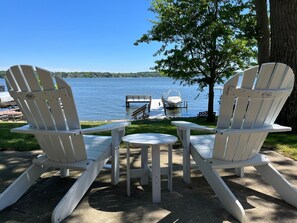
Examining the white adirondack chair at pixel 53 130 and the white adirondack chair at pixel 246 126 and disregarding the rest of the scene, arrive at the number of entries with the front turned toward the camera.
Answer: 0

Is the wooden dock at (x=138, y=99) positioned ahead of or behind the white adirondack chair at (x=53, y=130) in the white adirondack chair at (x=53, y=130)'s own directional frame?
ahead

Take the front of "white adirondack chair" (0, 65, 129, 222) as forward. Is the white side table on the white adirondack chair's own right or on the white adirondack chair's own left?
on the white adirondack chair's own right

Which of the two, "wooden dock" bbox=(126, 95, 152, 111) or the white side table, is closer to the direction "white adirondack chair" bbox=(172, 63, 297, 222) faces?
the wooden dock

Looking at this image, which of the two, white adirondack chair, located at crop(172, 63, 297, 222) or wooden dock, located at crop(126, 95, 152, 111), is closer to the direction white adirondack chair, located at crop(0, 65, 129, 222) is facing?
the wooden dock

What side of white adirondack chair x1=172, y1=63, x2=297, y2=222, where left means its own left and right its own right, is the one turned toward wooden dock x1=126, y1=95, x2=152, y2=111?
front

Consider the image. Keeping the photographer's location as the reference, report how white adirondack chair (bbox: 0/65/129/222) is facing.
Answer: facing away from the viewer and to the right of the viewer

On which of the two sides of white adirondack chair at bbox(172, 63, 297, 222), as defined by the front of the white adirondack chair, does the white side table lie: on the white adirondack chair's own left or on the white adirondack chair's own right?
on the white adirondack chair's own left

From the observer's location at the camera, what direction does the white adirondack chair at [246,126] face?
facing away from the viewer and to the left of the viewer
